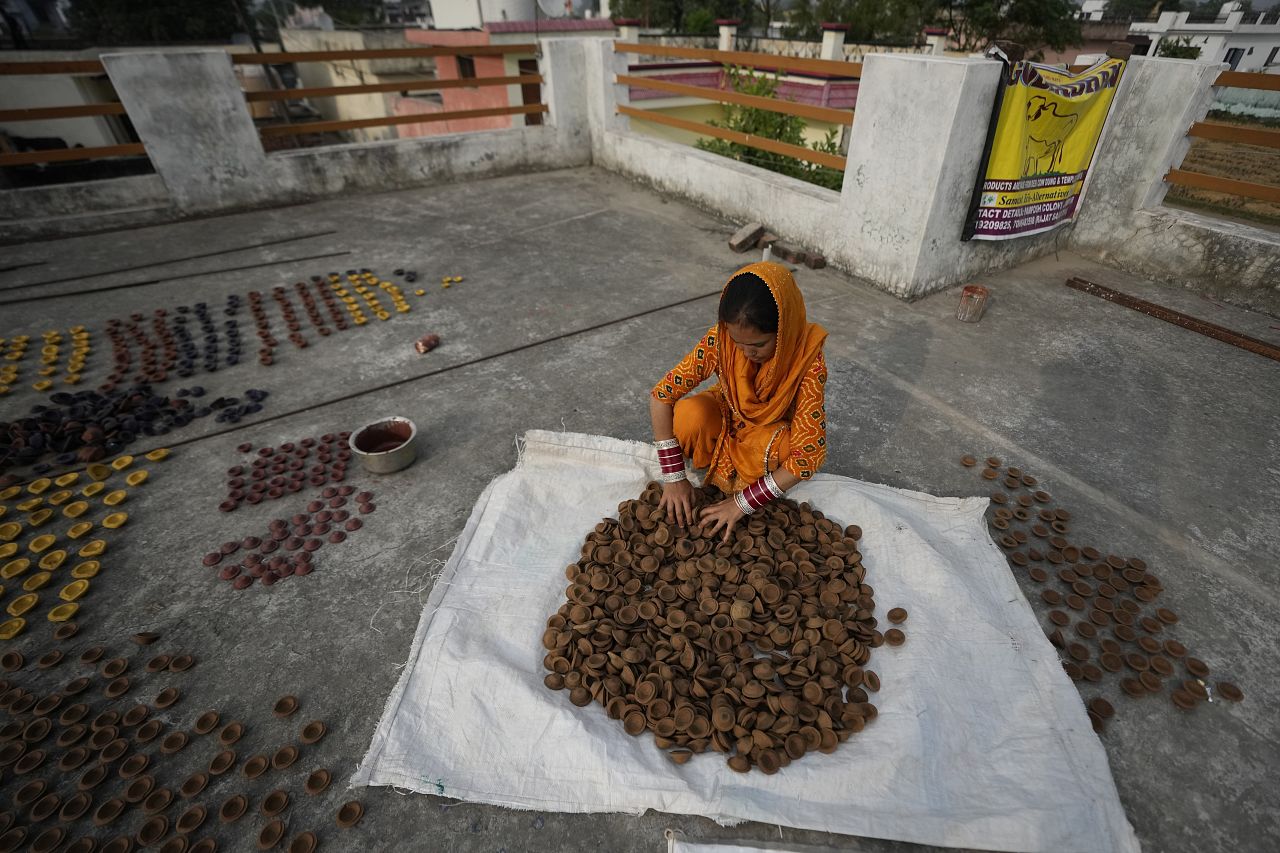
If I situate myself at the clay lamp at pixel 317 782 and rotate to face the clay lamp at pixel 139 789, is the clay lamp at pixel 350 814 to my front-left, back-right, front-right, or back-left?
back-left

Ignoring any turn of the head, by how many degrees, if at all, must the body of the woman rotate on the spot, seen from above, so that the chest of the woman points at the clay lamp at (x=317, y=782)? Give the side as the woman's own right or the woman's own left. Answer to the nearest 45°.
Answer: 0° — they already face it

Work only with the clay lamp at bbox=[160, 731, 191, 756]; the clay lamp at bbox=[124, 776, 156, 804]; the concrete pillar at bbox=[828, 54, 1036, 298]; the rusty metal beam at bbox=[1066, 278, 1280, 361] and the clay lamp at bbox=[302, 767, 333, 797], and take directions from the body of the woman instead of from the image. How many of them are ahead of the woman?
3

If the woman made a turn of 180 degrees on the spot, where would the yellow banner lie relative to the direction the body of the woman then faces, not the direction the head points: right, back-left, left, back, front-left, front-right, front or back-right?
front

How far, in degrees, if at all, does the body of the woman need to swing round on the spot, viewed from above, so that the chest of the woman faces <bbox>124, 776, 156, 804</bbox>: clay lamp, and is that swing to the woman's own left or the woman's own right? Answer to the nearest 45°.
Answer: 0° — they already face it

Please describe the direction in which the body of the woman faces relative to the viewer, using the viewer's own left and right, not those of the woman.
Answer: facing the viewer and to the left of the viewer

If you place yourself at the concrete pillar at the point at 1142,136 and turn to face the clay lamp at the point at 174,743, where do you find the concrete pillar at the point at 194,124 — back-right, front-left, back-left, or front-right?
front-right

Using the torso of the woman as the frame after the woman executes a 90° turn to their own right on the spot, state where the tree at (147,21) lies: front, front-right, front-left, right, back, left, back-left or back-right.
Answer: front

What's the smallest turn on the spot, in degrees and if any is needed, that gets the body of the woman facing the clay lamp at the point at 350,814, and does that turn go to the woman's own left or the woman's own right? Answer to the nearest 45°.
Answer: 0° — they already face it

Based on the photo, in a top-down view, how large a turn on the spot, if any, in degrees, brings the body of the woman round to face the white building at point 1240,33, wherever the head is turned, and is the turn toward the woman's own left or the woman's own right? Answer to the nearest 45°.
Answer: approximately 180°

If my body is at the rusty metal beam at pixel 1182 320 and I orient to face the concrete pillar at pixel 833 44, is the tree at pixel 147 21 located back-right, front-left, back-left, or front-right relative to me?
front-left

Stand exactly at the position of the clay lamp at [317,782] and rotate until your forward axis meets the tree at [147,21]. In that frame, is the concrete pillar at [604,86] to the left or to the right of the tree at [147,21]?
right

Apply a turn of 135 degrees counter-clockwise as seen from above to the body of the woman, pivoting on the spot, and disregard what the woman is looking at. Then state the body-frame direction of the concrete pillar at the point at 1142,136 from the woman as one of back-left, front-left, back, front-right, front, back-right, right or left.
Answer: front-left

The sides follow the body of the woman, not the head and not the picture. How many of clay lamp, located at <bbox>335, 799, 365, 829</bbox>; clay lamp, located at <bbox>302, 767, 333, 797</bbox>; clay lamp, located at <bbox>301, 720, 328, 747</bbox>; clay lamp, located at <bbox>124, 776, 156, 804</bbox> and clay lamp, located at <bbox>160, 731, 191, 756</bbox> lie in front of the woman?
5

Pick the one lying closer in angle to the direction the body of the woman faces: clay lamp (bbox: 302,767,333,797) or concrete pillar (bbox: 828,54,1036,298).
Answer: the clay lamp

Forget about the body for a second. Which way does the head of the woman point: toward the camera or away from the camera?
toward the camera

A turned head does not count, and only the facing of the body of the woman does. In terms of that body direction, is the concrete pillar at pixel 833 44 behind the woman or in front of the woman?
behind

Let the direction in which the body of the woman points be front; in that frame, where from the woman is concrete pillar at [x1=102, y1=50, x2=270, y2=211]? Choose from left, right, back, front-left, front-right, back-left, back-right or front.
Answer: right
